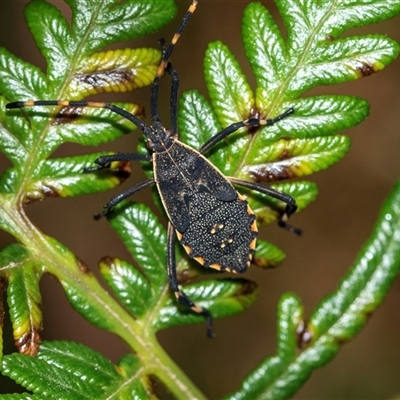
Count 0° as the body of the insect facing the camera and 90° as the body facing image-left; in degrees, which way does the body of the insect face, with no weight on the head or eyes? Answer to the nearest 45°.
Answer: approximately 135°
